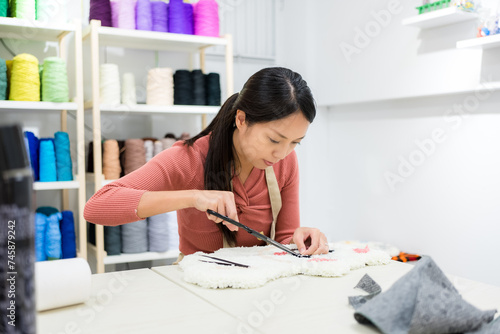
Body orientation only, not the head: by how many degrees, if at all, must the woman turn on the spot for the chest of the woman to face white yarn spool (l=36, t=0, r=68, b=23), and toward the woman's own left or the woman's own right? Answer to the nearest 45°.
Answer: approximately 180°

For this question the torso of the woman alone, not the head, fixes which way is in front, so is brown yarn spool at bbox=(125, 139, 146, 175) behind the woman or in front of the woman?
behind

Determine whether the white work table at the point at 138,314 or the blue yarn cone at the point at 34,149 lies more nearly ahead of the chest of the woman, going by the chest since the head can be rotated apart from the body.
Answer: the white work table

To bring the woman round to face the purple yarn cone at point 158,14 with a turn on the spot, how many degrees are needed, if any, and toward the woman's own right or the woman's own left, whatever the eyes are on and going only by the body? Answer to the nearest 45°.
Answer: approximately 135° to the woman's own left

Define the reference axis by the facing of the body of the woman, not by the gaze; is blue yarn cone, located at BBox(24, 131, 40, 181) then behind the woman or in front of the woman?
behind

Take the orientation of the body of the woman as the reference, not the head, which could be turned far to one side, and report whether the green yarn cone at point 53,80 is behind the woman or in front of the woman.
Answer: behind

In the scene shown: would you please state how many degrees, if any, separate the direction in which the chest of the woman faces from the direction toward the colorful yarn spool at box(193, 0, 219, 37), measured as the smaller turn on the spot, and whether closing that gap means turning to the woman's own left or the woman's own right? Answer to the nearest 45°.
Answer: approximately 135° to the woman's own left

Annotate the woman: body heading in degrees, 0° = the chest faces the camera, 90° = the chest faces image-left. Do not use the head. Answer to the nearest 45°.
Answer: approximately 315°

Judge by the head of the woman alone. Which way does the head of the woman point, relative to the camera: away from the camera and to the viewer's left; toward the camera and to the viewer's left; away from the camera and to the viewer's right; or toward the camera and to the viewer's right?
toward the camera and to the viewer's right

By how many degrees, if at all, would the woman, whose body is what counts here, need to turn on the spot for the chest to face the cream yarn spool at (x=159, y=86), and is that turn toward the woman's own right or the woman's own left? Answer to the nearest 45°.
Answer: approximately 135° to the woman's own left
